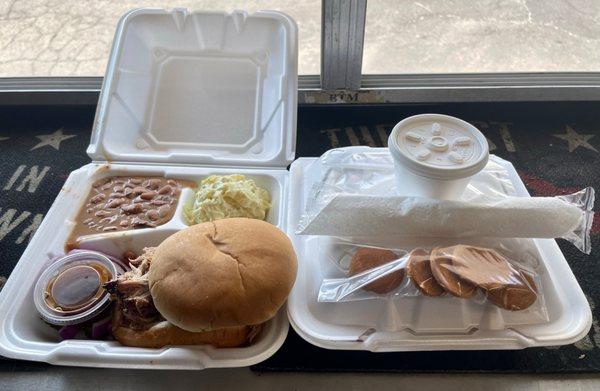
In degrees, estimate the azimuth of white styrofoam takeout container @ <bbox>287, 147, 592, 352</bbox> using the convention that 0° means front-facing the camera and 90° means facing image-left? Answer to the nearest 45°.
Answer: approximately 0°

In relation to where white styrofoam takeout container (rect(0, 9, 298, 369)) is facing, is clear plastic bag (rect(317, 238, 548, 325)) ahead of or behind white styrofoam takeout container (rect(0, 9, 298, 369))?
ahead

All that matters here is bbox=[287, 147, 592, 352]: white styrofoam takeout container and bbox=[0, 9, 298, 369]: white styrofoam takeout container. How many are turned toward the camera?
2

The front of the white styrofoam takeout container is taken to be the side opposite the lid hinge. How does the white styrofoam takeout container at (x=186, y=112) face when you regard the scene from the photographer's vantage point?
facing the viewer

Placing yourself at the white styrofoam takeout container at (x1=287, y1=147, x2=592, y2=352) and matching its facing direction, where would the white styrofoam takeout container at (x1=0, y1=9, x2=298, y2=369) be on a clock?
the white styrofoam takeout container at (x1=0, y1=9, x2=298, y2=369) is roughly at 4 o'clock from the white styrofoam takeout container at (x1=287, y1=147, x2=592, y2=352).
